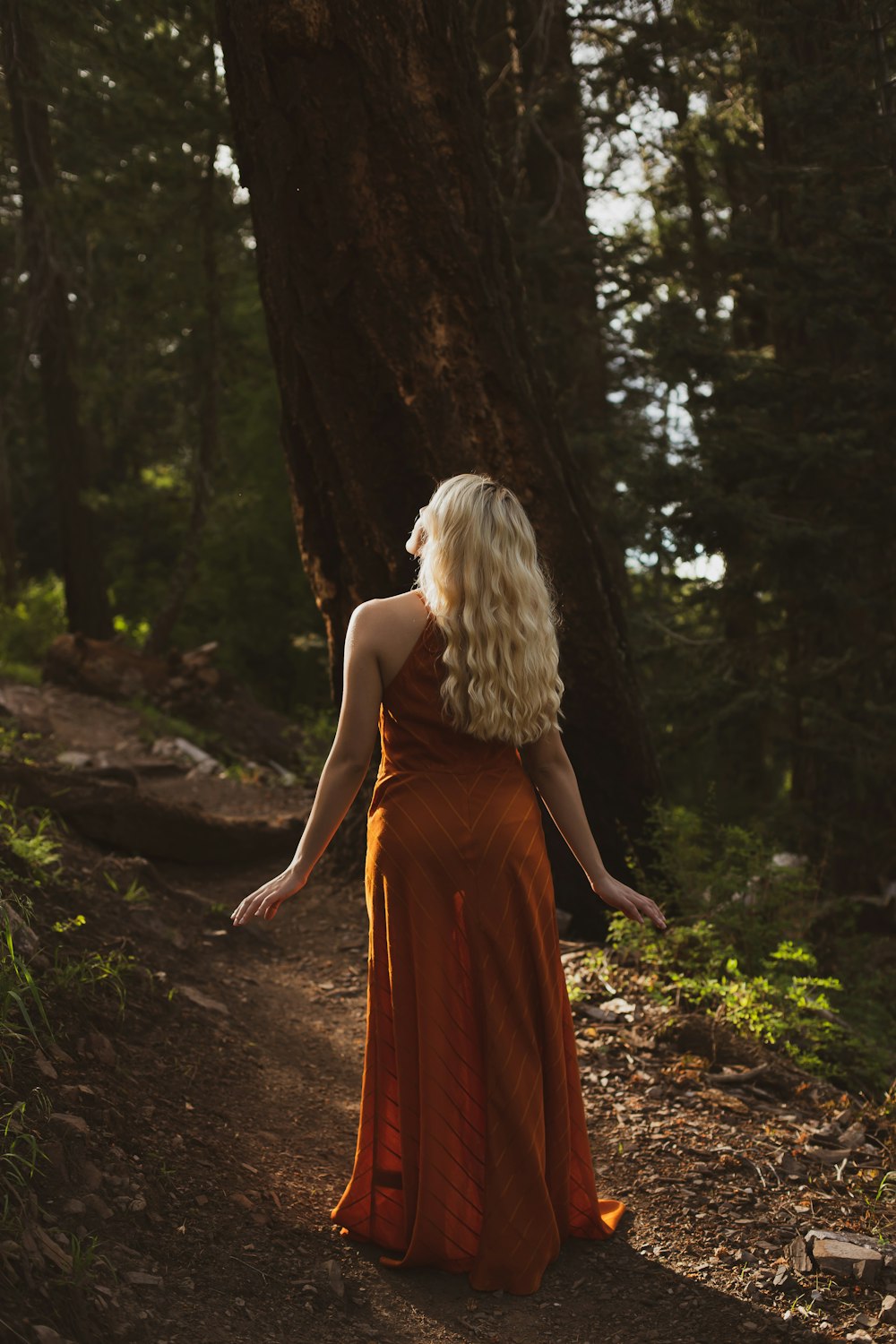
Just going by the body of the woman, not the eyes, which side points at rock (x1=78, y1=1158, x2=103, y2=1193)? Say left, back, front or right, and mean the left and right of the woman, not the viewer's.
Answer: left

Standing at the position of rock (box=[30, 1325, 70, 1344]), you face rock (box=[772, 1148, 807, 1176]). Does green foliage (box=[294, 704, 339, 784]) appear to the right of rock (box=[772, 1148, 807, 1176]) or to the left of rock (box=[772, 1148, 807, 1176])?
left

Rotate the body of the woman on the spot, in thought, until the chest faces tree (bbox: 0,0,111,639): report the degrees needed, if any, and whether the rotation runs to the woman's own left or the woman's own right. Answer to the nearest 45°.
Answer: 0° — they already face it

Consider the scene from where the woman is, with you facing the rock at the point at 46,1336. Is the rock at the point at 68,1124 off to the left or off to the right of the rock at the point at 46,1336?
right

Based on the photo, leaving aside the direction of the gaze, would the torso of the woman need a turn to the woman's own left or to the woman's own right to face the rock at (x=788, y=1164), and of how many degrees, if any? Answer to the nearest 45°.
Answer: approximately 45° to the woman's own right

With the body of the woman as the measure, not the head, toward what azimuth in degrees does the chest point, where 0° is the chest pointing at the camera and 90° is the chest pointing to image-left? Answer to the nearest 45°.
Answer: approximately 180°

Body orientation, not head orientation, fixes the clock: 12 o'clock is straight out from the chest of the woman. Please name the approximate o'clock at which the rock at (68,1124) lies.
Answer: The rock is roughly at 9 o'clock from the woman.
